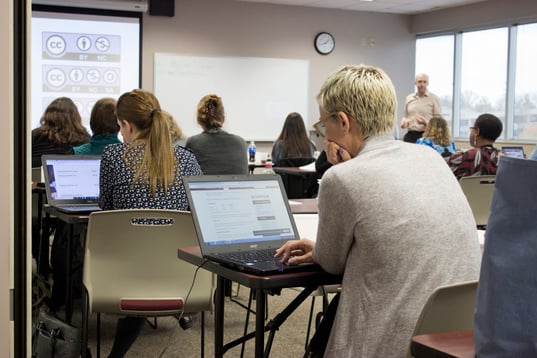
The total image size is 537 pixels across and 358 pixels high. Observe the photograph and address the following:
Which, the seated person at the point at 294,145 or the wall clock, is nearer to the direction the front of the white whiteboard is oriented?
the seated person

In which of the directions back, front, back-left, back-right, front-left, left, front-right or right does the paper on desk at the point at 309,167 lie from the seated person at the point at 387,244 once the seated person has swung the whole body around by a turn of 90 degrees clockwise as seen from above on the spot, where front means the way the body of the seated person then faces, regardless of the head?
front-left

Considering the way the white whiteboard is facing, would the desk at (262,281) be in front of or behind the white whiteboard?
in front

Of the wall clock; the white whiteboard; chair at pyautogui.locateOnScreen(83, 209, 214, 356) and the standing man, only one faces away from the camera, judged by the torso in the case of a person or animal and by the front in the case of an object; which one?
the chair

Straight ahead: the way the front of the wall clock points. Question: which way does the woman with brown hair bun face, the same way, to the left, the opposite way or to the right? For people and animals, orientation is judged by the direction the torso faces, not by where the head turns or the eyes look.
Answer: the opposite way

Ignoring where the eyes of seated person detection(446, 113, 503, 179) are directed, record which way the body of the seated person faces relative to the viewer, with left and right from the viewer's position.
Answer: facing away from the viewer and to the left of the viewer

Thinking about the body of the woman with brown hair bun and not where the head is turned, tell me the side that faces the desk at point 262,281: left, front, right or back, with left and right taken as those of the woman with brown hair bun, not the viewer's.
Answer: back

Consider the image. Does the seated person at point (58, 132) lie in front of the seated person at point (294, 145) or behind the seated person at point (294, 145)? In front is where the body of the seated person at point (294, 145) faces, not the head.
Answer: behind

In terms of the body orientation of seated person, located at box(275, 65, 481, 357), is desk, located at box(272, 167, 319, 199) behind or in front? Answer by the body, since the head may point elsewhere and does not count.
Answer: in front

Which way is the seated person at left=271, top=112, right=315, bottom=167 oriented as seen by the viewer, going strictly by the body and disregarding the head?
away from the camera

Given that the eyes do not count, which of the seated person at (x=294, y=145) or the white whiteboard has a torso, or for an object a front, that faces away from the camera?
the seated person

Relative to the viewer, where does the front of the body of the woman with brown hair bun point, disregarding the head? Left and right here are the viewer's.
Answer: facing away from the viewer

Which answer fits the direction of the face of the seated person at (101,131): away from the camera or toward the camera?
away from the camera

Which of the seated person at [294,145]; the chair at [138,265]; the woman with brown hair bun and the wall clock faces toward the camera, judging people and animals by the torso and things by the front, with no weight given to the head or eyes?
the wall clock

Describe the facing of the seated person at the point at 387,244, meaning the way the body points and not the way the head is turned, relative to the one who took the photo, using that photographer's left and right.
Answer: facing away from the viewer and to the left of the viewer
